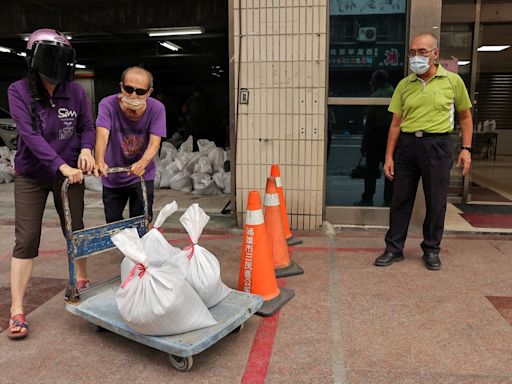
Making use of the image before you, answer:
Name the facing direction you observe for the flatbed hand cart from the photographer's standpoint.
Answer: facing the viewer and to the right of the viewer

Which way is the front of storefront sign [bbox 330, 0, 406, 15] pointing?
toward the camera

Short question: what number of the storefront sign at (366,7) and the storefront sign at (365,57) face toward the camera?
2

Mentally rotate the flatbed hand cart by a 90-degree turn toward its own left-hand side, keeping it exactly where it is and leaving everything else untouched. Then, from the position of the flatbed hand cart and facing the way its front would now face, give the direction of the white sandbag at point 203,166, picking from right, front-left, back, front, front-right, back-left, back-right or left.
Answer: front-left

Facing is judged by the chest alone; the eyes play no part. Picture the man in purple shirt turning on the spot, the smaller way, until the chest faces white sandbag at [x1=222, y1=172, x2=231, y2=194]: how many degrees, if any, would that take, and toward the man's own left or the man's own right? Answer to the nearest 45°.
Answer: approximately 180°

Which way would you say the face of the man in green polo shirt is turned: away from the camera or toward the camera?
toward the camera

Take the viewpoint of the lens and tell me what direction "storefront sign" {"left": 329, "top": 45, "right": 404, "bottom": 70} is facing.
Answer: facing the viewer

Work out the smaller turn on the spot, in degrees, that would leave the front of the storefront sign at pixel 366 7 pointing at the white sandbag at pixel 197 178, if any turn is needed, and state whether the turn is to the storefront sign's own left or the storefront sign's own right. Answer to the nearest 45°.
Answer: approximately 135° to the storefront sign's own right

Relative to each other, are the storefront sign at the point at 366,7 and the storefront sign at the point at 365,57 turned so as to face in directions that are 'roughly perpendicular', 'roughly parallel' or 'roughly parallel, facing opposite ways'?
roughly parallel

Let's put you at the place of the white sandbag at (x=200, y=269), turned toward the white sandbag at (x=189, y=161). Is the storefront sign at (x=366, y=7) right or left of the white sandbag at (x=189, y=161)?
right

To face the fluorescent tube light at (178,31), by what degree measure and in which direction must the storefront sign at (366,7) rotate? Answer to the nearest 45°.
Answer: approximately 135° to its right
